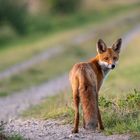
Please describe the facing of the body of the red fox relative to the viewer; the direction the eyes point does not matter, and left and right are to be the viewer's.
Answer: facing away from the viewer and to the right of the viewer

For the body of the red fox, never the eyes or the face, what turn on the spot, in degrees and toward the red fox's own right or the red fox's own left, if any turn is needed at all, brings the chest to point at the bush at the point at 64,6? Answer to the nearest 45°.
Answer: approximately 45° to the red fox's own left
